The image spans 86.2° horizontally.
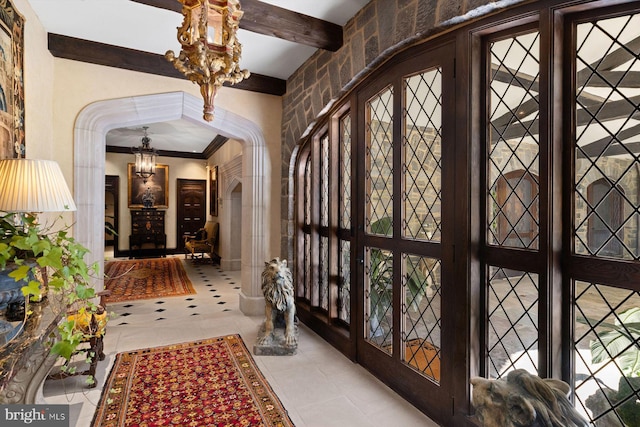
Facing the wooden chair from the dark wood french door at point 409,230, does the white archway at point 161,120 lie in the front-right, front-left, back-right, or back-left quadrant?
front-left

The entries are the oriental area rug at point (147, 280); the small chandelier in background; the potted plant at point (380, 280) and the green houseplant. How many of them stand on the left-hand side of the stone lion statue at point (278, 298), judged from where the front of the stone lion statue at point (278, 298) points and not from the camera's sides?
1

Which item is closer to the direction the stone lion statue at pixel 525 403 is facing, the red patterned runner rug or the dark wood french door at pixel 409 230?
the red patterned runner rug

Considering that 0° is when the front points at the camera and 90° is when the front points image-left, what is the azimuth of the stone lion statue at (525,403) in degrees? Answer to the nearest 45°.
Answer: approximately 90°

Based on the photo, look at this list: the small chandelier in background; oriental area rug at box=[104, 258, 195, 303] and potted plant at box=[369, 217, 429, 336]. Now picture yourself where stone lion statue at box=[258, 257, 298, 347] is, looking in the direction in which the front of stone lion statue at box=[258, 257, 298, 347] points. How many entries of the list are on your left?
1

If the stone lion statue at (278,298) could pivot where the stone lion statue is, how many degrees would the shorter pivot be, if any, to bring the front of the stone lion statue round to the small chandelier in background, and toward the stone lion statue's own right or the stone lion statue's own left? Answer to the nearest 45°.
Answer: approximately 135° to the stone lion statue's own right

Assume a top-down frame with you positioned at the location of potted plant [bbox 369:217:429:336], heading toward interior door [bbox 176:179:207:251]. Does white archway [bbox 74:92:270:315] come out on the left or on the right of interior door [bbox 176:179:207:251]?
left

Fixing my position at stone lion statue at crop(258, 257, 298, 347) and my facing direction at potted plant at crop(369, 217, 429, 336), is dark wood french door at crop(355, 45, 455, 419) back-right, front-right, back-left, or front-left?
front-right

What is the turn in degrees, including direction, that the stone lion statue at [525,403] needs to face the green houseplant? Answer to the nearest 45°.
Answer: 0° — it already faces it

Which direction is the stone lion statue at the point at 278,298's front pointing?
toward the camera

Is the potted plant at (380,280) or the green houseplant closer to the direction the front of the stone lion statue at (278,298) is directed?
the green houseplant

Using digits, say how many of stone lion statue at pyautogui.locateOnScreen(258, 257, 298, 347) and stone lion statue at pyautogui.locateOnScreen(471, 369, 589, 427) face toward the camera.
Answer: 1

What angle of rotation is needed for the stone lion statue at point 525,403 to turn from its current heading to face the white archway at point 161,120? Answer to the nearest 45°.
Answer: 0° — it already faces it

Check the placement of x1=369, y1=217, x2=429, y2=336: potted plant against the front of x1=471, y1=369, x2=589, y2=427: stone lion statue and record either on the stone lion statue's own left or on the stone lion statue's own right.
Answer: on the stone lion statue's own right
